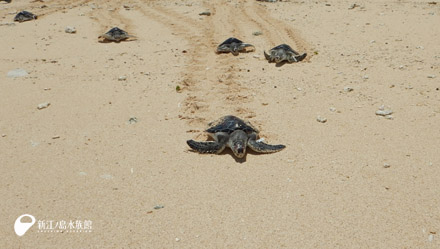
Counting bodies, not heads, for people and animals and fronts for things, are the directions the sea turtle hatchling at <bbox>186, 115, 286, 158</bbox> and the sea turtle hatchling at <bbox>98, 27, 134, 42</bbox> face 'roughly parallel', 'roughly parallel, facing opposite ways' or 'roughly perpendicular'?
roughly parallel

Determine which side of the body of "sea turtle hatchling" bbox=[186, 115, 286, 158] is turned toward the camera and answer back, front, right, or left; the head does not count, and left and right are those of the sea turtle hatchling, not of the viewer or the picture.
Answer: front

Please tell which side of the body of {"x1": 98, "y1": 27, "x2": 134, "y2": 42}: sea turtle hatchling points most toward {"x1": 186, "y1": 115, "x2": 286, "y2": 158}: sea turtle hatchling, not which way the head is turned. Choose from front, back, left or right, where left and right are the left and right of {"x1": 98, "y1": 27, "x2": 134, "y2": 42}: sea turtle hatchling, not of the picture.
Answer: front

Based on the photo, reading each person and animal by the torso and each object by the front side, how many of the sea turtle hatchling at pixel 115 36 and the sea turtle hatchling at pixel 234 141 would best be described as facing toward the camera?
2

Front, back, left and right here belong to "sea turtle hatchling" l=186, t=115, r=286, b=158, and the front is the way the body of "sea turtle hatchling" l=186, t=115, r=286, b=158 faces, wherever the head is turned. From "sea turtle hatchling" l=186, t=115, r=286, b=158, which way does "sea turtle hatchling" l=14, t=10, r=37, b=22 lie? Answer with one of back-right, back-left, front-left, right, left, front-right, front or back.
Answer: back-right

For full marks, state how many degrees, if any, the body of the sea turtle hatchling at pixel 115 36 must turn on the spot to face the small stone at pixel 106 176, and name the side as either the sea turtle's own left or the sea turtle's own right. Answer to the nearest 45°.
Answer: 0° — it already faces it

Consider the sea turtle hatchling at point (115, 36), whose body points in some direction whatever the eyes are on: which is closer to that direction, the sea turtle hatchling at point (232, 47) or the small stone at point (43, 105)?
the small stone

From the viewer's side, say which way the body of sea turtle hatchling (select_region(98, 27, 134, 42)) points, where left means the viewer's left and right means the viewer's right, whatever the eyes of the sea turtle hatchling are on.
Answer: facing the viewer

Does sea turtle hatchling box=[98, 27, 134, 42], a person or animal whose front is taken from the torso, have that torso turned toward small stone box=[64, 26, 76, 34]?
no

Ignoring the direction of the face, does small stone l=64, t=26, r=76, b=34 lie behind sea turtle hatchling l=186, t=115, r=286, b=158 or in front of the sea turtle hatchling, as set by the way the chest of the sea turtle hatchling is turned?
behind

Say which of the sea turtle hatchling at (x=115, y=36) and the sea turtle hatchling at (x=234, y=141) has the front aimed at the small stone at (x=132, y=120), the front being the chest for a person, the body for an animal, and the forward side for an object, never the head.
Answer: the sea turtle hatchling at (x=115, y=36)

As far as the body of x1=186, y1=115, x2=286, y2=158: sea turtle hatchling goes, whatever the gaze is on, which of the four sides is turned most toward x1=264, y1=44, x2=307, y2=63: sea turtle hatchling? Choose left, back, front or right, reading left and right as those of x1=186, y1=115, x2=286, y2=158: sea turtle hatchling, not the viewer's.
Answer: back

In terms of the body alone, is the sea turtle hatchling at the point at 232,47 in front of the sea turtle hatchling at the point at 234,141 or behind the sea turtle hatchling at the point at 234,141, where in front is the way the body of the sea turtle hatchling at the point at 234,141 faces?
behind

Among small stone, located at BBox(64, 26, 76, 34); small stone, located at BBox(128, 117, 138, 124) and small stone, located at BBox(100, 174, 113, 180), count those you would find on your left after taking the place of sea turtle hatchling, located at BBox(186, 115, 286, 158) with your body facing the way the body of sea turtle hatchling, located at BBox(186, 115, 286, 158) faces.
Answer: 0

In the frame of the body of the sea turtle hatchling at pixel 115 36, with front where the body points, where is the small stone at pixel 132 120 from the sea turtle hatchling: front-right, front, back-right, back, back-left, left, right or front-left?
front

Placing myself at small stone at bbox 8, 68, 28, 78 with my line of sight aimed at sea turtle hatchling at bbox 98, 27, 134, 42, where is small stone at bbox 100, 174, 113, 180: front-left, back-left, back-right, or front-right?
back-right
